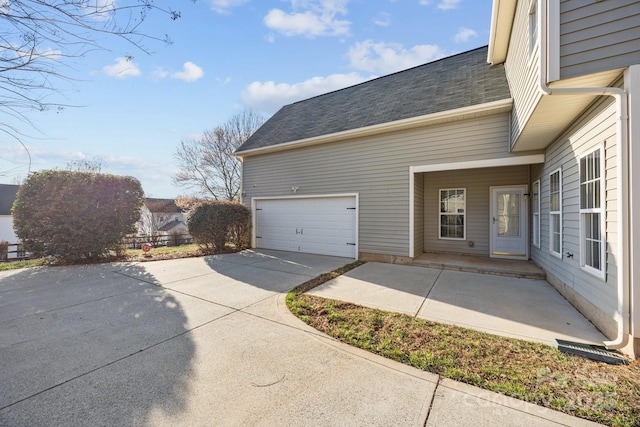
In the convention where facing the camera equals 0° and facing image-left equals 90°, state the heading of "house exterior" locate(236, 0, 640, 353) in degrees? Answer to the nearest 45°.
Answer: approximately 0°

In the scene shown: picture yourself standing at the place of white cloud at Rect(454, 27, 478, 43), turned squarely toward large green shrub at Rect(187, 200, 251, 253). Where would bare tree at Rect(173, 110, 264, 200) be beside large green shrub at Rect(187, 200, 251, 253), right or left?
right

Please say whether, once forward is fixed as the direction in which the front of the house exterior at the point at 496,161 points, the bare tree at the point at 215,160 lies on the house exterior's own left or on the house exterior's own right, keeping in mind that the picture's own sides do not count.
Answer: on the house exterior's own right

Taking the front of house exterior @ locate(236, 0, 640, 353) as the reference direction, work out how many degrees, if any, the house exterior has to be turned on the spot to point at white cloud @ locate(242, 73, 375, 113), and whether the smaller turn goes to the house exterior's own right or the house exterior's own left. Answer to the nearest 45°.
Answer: approximately 135° to the house exterior's own right

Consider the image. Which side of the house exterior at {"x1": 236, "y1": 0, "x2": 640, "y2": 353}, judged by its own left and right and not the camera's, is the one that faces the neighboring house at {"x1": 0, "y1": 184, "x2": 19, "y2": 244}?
right

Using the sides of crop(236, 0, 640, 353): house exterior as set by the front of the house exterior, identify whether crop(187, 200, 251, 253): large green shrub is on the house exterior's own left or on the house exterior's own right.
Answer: on the house exterior's own right
